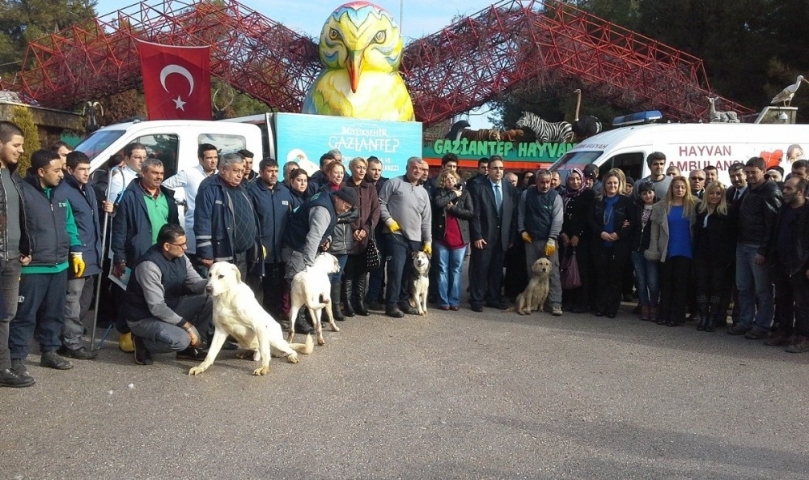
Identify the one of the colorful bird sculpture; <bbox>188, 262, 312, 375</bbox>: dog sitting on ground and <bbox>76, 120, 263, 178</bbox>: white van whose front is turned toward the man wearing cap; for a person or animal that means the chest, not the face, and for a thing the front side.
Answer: the colorful bird sculpture

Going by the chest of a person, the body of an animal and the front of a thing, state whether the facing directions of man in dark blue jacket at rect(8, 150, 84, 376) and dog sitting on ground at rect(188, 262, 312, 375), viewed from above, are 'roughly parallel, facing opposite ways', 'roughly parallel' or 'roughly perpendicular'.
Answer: roughly perpendicular

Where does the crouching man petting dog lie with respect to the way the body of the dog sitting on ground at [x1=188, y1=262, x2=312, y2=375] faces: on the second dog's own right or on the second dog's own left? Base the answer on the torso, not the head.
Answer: on the second dog's own right

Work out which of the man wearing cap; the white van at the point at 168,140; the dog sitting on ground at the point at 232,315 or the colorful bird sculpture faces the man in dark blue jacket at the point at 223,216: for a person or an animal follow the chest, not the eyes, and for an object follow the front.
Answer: the colorful bird sculpture

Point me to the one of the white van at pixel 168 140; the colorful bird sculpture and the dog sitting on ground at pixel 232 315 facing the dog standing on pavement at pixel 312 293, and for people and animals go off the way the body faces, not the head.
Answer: the colorful bird sculpture

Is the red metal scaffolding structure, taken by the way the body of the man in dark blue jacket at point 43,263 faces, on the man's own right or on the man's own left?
on the man's own left

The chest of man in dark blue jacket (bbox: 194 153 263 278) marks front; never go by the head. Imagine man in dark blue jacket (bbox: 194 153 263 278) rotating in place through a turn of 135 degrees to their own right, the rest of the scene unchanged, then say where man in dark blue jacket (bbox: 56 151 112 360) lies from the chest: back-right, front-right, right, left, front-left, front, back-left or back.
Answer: front

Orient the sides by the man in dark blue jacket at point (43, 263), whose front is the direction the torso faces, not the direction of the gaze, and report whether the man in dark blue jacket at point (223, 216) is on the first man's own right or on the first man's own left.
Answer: on the first man's own left
